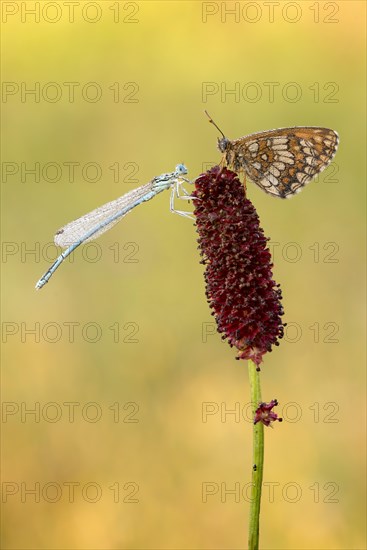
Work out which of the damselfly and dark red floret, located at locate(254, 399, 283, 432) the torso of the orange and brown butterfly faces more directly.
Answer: the damselfly

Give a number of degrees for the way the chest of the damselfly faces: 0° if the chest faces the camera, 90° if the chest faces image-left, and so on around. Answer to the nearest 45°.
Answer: approximately 270°

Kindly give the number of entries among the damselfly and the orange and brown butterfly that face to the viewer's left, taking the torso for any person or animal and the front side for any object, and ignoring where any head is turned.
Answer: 1

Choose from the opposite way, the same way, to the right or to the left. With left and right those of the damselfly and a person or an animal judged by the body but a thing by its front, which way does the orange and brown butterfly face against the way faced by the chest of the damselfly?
the opposite way

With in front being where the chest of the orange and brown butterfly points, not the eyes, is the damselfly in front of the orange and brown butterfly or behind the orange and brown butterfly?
in front

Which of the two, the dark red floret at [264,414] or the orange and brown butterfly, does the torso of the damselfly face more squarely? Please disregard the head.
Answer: the orange and brown butterfly

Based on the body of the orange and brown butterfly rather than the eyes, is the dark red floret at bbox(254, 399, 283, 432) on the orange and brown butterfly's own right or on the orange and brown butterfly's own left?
on the orange and brown butterfly's own left

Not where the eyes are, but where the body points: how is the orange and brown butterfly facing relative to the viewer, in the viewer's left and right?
facing to the left of the viewer

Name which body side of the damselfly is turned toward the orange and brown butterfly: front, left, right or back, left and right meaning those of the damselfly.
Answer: front
